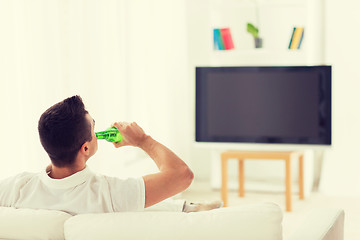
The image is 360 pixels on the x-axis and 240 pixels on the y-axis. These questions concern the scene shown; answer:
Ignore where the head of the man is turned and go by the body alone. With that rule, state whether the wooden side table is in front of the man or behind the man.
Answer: in front

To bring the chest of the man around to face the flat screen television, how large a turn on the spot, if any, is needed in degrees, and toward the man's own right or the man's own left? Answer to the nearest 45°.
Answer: approximately 45° to the man's own right

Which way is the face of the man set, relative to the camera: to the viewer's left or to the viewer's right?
to the viewer's right

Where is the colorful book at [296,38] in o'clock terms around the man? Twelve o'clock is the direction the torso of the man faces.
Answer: The colorful book is roughly at 1 o'clock from the man.

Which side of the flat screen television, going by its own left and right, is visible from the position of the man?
front

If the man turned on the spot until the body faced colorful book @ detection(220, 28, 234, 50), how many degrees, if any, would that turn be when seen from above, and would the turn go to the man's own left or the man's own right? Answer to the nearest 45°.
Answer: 0° — they already face it

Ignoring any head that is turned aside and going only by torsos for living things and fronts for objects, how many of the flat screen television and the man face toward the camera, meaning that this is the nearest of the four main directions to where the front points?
1

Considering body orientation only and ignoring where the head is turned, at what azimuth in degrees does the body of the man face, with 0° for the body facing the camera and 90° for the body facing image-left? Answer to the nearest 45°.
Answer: approximately 180°

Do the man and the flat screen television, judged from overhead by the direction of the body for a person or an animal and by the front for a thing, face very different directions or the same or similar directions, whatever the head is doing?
very different directions

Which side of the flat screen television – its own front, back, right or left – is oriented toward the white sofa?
front
